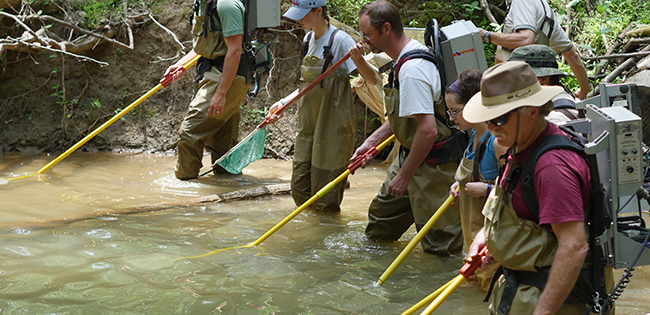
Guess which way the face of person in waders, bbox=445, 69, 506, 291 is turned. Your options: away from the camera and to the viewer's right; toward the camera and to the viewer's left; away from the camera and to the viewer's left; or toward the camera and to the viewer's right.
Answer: toward the camera and to the viewer's left

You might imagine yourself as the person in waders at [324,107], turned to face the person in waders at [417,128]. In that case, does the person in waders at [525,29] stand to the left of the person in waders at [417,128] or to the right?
left

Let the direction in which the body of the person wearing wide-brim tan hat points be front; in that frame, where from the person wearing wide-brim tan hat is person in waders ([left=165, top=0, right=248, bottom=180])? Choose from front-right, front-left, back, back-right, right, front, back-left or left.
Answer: front-right

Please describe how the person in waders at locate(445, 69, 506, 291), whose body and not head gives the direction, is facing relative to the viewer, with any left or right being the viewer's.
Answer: facing to the left of the viewer

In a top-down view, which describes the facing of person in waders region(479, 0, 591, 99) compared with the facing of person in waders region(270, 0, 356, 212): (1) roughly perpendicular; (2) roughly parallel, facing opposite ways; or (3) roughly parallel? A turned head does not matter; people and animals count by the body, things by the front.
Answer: roughly perpendicular

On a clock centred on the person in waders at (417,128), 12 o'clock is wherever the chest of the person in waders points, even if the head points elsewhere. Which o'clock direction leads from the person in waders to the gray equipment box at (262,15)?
The gray equipment box is roughly at 2 o'clock from the person in waders.

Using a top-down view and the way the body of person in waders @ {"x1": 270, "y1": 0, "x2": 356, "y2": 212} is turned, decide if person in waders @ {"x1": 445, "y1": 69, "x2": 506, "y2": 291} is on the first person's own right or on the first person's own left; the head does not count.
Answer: on the first person's own left

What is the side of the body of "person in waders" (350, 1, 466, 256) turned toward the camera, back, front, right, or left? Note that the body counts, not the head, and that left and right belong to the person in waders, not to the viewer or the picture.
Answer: left

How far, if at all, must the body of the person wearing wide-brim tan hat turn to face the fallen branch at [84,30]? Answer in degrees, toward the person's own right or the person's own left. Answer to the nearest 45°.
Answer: approximately 45° to the person's own right

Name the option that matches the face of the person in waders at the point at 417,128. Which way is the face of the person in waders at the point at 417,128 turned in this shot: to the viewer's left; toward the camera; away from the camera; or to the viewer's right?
to the viewer's left

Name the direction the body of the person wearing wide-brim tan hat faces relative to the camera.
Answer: to the viewer's left

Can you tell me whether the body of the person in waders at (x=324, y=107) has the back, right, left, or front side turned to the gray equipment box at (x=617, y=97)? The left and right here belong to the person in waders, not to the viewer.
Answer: left

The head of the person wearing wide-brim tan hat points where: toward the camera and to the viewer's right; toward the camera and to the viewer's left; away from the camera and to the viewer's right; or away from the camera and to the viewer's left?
toward the camera and to the viewer's left

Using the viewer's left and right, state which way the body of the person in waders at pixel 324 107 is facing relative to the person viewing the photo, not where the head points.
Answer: facing the viewer and to the left of the viewer

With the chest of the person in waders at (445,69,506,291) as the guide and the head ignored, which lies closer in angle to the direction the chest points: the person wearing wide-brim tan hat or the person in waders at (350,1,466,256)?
the person in waders

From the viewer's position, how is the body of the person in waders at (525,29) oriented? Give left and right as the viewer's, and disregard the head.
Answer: facing away from the viewer and to the left of the viewer
